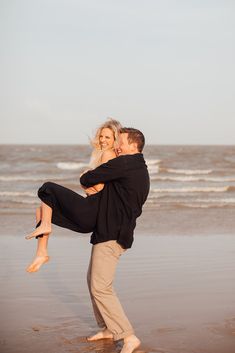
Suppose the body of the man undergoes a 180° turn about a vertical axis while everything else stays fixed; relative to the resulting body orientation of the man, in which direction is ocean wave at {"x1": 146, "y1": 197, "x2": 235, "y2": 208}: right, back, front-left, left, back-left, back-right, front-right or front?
left

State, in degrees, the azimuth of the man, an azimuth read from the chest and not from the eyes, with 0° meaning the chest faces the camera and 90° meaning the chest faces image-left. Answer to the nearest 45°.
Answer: approximately 90°
